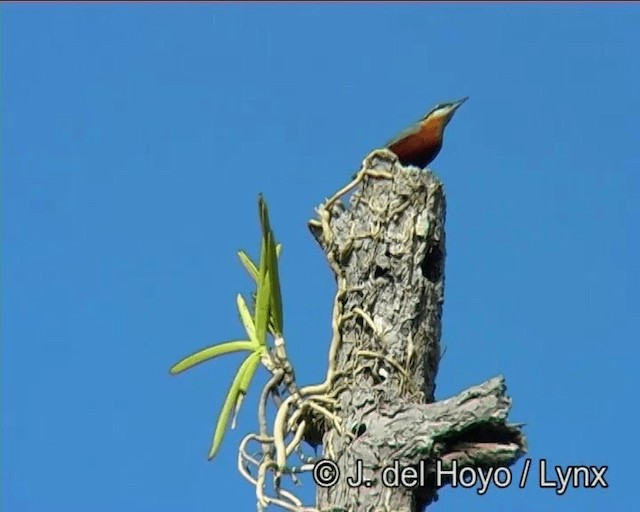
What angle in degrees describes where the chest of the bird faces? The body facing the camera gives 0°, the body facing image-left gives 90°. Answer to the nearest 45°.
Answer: approximately 270°
